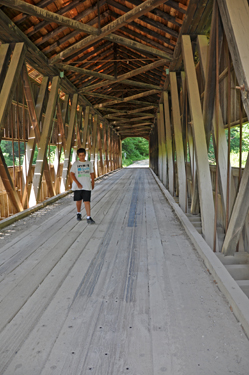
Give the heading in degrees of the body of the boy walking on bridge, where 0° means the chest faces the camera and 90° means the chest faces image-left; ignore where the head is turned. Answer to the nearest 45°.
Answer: approximately 0°
